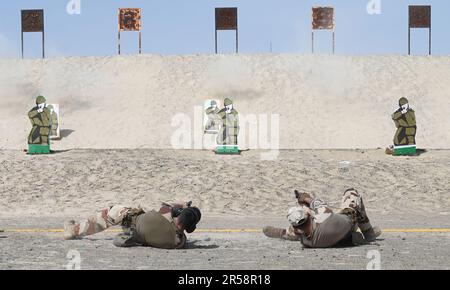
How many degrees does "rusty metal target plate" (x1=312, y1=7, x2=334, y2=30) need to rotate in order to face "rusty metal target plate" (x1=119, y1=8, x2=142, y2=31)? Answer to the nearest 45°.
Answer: approximately 90° to its right

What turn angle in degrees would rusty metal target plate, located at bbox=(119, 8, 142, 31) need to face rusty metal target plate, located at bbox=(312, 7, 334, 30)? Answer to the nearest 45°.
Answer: approximately 90° to its left

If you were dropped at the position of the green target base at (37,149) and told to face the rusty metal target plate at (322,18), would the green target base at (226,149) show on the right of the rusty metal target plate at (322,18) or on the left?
right

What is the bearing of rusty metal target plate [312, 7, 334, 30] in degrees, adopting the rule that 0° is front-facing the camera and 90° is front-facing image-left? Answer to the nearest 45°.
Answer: approximately 0°

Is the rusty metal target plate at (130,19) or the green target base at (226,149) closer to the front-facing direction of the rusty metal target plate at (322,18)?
the green target base

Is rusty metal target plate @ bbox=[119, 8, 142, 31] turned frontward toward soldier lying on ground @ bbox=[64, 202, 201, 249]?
yes

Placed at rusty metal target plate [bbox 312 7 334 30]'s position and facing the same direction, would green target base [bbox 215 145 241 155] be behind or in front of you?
in front

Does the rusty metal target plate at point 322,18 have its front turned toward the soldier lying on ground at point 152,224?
yes

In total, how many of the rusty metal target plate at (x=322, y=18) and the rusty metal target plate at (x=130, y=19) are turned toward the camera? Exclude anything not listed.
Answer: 2

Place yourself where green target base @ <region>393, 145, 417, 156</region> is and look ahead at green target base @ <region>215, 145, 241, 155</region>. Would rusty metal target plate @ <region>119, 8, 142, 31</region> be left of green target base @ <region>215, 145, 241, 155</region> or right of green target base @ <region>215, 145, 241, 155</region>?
right

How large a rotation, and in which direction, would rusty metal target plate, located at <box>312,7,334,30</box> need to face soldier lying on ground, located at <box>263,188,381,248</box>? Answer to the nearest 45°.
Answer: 0° — it already faces them

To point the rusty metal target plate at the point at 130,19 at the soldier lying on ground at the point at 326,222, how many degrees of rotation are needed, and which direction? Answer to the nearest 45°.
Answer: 0° — it already faces them
